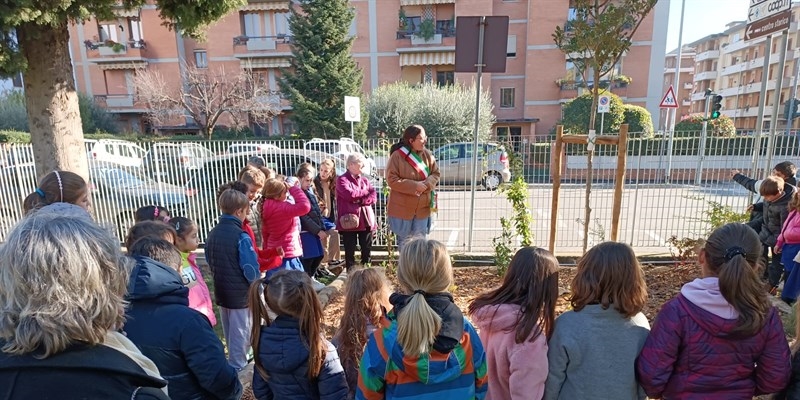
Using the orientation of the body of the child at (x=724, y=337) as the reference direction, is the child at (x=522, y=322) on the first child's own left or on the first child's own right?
on the first child's own left

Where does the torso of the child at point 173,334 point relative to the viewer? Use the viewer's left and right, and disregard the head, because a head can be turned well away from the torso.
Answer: facing away from the viewer and to the right of the viewer

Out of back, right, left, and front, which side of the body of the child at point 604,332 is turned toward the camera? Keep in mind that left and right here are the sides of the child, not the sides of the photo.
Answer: back

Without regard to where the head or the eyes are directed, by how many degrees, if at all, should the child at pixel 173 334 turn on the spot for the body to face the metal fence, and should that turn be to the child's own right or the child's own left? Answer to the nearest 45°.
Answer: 0° — they already face it

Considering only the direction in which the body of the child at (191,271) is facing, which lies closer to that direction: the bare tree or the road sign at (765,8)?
the road sign

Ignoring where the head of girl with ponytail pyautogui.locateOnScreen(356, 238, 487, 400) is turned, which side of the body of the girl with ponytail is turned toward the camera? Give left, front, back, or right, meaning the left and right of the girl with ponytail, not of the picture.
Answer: back

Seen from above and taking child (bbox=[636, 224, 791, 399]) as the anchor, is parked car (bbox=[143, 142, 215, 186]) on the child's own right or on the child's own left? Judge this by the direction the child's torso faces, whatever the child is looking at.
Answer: on the child's own left

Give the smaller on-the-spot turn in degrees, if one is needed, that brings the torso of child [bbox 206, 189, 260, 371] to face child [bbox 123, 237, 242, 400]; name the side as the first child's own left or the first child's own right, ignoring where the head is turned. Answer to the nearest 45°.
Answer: approximately 135° to the first child's own right

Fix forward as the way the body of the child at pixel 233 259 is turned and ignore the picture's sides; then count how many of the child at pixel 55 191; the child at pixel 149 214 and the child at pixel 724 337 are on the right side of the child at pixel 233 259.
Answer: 1

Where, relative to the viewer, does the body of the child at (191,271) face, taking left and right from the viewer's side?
facing to the right of the viewer

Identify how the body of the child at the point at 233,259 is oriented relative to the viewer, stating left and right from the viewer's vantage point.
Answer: facing away from the viewer and to the right of the viewer

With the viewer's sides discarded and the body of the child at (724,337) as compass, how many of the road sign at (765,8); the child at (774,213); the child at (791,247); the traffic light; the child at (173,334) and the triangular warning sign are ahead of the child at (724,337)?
5
